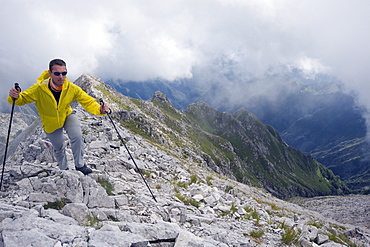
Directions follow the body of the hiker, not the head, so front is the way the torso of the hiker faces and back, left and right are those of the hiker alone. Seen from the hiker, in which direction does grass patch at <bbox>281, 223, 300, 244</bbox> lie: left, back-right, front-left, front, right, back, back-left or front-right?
front-left

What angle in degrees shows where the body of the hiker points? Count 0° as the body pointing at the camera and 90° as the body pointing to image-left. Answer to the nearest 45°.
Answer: approximately 315°

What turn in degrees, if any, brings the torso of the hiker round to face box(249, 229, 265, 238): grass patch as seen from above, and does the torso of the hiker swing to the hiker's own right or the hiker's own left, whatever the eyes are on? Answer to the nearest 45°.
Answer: approximately 45° to the hiker's own left
